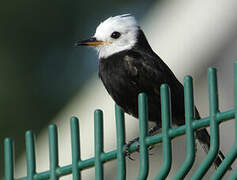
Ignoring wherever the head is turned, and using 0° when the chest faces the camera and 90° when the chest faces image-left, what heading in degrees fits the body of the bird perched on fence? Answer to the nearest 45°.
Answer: approximately 90°
